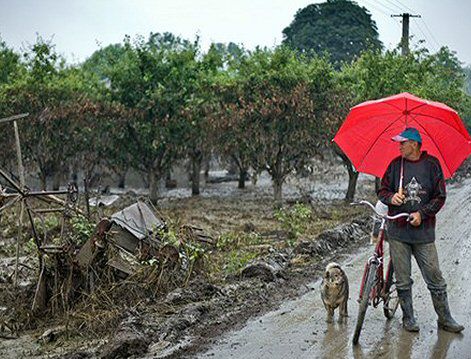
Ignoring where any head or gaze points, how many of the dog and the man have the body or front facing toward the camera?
2

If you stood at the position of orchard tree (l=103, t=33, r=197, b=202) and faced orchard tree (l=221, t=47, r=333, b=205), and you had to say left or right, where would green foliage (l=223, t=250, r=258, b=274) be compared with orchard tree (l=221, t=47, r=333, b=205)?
right

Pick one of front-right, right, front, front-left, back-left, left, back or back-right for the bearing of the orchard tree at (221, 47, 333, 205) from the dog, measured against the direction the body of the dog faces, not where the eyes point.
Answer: back

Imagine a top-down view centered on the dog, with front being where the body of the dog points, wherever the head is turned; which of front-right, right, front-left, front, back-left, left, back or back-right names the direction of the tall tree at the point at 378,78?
back

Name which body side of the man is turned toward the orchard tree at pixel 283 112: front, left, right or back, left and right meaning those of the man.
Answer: back

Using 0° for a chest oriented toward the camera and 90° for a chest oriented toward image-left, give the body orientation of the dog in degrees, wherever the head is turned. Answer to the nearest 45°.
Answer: approximately 0°

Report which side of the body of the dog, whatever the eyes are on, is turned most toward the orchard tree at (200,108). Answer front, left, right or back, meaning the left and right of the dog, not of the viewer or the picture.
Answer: back

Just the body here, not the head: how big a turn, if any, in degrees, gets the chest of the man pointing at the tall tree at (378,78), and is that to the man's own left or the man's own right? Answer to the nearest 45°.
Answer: approximately 180°

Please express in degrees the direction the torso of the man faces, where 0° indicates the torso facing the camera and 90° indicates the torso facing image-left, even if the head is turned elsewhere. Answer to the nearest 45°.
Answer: approximately 0°
